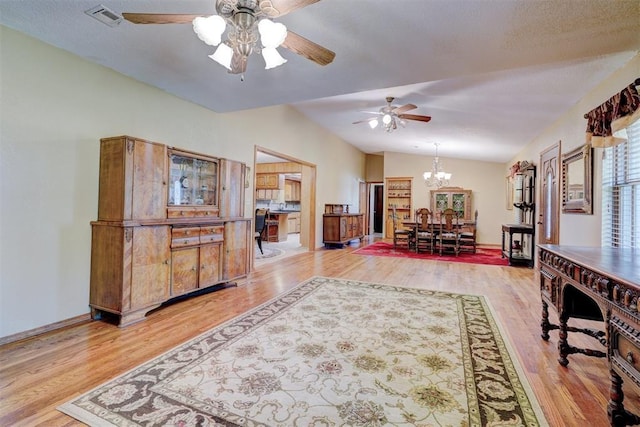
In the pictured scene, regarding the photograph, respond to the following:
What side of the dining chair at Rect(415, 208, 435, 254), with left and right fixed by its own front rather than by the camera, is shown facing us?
back

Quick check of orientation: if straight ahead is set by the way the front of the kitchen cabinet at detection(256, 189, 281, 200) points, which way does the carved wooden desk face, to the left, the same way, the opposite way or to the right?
to the right

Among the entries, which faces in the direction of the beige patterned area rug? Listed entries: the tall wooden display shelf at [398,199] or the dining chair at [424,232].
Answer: the tall wooden display shelf

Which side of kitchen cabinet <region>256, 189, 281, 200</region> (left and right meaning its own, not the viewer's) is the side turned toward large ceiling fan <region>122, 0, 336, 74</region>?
front

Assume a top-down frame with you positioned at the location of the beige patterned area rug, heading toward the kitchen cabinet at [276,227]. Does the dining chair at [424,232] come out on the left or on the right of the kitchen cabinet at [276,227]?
right

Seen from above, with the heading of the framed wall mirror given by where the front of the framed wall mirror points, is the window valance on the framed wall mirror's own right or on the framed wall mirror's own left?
on the framed wall mirror's own left

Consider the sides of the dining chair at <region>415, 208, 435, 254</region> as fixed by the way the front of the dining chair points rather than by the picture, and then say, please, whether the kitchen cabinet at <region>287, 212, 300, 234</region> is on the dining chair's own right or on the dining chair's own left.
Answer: on the dining chair's own left

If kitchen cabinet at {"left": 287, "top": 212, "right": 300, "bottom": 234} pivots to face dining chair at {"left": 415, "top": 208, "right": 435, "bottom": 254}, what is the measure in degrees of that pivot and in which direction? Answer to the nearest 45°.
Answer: approximately 45° to its left

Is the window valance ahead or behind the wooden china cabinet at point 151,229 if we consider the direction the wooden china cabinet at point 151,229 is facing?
ahead

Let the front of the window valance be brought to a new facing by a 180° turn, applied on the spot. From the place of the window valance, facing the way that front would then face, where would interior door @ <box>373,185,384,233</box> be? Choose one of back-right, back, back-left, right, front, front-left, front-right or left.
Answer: left
